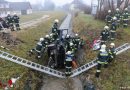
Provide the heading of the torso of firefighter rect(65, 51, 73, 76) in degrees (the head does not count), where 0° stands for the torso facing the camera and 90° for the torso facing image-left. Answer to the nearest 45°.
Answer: approximately 180°

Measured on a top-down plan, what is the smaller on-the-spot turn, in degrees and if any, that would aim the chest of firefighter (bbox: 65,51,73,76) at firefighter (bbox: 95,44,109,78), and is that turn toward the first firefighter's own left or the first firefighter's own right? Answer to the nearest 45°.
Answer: approximately 90° to the first firefighter's own right

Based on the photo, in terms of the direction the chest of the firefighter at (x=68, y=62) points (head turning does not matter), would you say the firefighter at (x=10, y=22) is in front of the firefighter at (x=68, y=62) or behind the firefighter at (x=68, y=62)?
in front

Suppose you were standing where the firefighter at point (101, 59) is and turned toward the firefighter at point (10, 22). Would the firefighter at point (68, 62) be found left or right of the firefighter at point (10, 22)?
left
